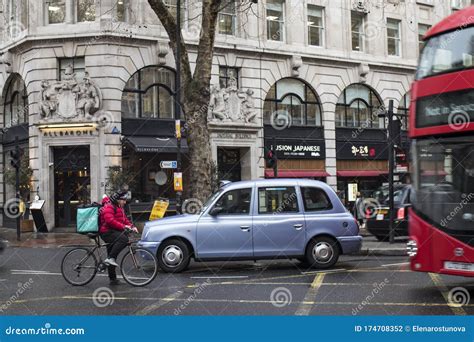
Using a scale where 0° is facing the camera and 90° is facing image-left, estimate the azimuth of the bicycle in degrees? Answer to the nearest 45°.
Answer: approximately 270°

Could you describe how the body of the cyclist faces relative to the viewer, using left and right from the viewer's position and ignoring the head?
facing to the right of the viewer

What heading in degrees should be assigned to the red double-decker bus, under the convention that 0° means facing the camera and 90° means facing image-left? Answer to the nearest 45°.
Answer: approximately 45°

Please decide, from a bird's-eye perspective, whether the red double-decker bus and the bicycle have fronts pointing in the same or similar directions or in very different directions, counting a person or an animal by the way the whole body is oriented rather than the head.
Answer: very different directions

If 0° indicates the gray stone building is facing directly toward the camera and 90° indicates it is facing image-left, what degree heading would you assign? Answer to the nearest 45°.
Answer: approximately 0°

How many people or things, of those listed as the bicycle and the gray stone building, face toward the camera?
1

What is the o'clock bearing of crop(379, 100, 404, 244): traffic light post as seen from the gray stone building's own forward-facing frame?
The traffic light post is roughly at 11 o'clock from the gray stone building.
